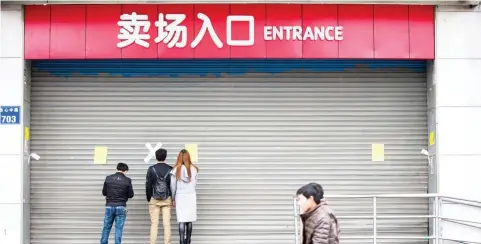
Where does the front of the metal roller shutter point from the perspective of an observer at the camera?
facing the viewer

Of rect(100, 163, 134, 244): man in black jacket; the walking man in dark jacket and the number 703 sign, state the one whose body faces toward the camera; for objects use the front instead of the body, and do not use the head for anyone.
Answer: the number 703 sign

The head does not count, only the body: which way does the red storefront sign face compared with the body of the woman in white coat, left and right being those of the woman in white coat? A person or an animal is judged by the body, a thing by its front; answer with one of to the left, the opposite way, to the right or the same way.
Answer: the opposite way

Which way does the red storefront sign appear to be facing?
toward the camera

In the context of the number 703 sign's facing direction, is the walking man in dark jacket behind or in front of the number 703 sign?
in front

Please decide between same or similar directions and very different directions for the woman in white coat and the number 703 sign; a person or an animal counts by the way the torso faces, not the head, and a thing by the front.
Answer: very different directions

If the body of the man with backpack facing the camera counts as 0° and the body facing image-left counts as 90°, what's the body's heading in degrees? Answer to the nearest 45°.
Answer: approximately 180°

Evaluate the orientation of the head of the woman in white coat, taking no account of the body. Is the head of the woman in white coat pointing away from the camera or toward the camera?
away from the camera

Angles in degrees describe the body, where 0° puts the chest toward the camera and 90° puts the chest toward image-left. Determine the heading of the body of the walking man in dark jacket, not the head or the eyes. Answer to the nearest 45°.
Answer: approximately 90°

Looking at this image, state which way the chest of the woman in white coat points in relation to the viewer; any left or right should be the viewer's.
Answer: facing away from the viewer

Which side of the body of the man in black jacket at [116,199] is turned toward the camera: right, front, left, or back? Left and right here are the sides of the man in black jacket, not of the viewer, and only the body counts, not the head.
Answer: back

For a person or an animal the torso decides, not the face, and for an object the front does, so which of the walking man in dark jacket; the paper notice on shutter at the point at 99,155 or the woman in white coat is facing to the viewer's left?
the walking man in dark jacket

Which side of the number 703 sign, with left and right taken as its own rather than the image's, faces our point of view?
front

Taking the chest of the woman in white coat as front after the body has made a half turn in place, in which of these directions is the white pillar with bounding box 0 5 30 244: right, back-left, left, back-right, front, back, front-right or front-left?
right

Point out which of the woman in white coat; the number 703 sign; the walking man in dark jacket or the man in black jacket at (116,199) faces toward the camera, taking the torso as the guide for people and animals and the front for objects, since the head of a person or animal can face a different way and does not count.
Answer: the number 703 sign

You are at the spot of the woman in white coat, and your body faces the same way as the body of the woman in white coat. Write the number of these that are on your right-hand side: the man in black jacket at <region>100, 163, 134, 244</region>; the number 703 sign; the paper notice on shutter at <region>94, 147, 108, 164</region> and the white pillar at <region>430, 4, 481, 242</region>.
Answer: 1
